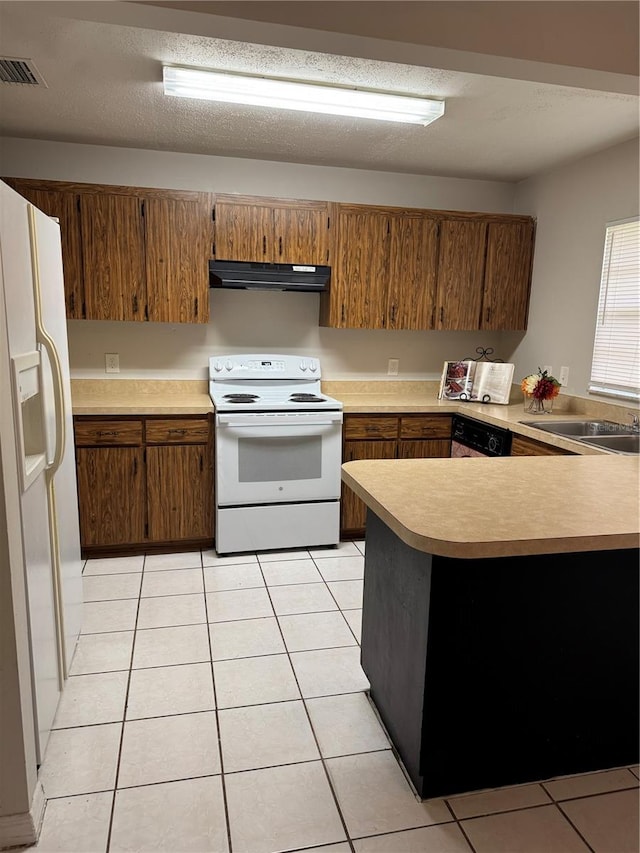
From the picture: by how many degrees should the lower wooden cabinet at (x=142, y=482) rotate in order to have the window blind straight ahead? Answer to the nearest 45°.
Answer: approximately 90° to its left

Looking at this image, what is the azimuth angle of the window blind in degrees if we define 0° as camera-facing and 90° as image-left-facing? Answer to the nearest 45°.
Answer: approximately 45°

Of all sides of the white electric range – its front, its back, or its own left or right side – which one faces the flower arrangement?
left

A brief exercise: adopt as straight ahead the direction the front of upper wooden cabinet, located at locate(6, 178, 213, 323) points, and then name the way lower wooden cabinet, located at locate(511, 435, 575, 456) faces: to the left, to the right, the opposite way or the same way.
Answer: to the right

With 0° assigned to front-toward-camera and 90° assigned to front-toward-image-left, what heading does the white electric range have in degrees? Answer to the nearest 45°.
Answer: approximately 0°

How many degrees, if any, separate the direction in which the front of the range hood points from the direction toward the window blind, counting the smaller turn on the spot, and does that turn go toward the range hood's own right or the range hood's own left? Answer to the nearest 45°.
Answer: approximately 90° to the range hood's own left

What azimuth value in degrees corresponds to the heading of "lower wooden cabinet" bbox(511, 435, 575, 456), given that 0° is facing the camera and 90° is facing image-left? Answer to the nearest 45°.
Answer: approximately 45°
